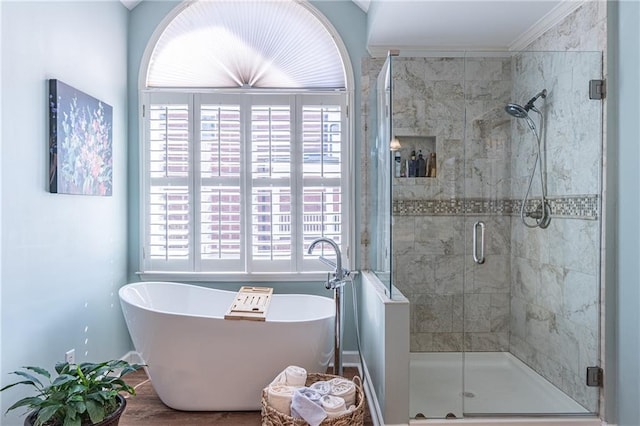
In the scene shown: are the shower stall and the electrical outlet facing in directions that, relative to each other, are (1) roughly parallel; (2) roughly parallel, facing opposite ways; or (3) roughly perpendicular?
roughly perpendicular

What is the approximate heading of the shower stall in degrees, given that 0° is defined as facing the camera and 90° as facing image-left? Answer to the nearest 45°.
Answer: approximately 0°

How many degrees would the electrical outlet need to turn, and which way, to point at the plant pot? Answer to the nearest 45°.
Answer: approximately 45° to its right

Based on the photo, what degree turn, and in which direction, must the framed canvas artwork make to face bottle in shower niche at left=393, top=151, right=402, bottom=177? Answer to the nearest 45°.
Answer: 0° — it already faces it

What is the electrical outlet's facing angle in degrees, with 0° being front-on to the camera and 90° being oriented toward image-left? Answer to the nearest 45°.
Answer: approximately 315°
